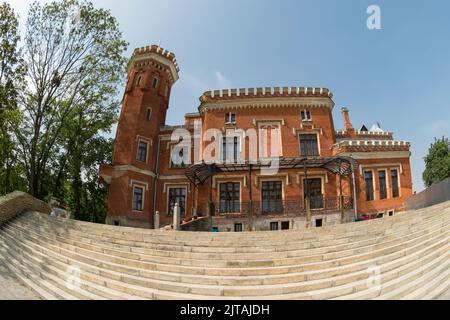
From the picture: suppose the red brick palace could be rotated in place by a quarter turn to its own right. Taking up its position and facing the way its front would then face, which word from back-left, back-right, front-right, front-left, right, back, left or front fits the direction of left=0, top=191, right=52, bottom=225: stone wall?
front-left

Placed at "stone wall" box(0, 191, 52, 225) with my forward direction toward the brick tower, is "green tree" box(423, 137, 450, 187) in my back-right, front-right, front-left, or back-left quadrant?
front-right

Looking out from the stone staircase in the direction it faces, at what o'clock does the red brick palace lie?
The red brick palace is roughly at 6 o'clock from the stone staircase.

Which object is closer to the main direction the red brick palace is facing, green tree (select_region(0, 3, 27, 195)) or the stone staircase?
the stone staircase

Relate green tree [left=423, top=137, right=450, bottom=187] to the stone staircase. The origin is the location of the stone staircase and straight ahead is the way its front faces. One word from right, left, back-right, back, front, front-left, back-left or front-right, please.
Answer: back-left

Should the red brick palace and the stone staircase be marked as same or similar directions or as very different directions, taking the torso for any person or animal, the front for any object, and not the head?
same or similar directions

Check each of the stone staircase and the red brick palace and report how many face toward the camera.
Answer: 2

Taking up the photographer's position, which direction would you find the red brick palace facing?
facing the viewer

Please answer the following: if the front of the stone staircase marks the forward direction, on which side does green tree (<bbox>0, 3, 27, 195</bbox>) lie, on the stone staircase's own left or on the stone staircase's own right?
on the stone staircase's own right

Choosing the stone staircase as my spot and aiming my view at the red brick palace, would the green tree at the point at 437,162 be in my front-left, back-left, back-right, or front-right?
front-right

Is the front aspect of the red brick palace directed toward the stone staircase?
yes

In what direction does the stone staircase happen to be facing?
toward the camera

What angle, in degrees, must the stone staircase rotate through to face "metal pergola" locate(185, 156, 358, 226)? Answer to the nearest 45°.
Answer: approximately 180°

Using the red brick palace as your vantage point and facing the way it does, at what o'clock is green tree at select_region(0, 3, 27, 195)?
The green tree is roughly at 2 o'clock from the red brick palace.
